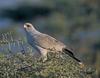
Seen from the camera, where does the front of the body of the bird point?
to the viewer's left
